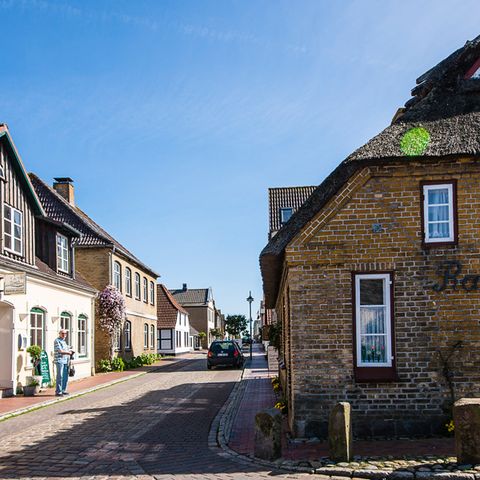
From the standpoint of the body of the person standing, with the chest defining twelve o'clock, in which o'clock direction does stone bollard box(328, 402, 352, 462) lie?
The stone bollard is roughly at 1 o'clock from the person standing.

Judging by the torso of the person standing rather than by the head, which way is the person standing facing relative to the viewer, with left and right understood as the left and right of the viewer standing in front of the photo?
facing the viewer and to the right of the viewer

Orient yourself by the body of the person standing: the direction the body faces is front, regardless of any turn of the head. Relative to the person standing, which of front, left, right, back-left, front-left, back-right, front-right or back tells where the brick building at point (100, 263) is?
back-left
